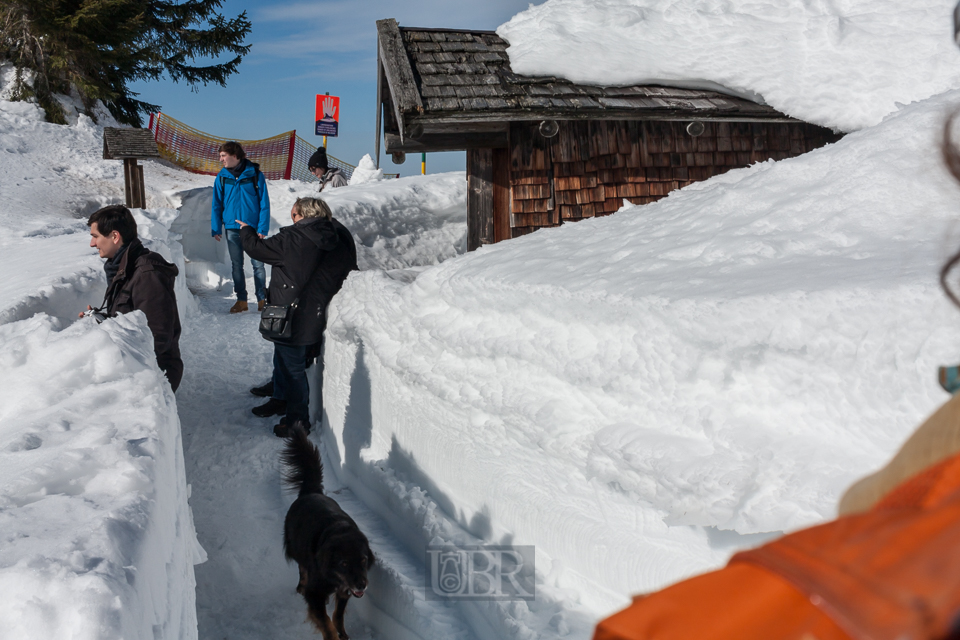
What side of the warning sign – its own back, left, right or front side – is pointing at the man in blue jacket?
front

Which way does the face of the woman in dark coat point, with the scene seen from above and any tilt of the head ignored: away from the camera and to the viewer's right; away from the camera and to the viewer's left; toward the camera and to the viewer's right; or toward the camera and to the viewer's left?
away from the camera and to the viewer's left

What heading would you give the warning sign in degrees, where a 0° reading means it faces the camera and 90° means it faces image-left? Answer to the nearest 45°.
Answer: approximately 0°

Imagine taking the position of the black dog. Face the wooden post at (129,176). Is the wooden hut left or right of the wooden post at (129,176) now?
right

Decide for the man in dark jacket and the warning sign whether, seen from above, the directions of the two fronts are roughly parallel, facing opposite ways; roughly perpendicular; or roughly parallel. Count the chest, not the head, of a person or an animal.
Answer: roughly perpendicular

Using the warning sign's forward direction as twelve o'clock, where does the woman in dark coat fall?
The woman in dark coat is roughly at 12 o'clock from the warning sign.

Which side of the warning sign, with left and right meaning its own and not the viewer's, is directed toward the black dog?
front
